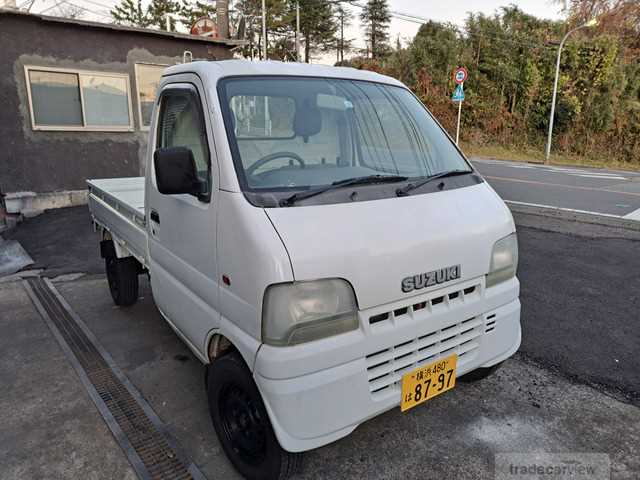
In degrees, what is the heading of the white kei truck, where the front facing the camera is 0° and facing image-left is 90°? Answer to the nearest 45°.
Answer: approximately 315°

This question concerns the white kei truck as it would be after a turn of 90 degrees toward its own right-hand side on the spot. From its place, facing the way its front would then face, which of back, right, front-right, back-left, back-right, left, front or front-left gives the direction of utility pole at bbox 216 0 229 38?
back-right

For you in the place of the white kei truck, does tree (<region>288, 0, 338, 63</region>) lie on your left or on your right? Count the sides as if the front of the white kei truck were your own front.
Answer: on your left

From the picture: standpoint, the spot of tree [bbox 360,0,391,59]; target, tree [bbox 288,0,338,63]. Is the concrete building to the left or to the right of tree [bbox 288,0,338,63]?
left

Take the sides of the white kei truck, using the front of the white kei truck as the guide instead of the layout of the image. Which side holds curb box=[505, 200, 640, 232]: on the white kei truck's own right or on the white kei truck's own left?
on the white kei truck's own left

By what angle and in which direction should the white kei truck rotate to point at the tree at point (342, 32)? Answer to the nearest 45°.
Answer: approximately 135° to its left

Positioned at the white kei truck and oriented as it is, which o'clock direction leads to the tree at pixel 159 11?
The tree is roughly at 7 o'clock from the white kei truck.

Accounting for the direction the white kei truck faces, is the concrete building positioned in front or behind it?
behind
